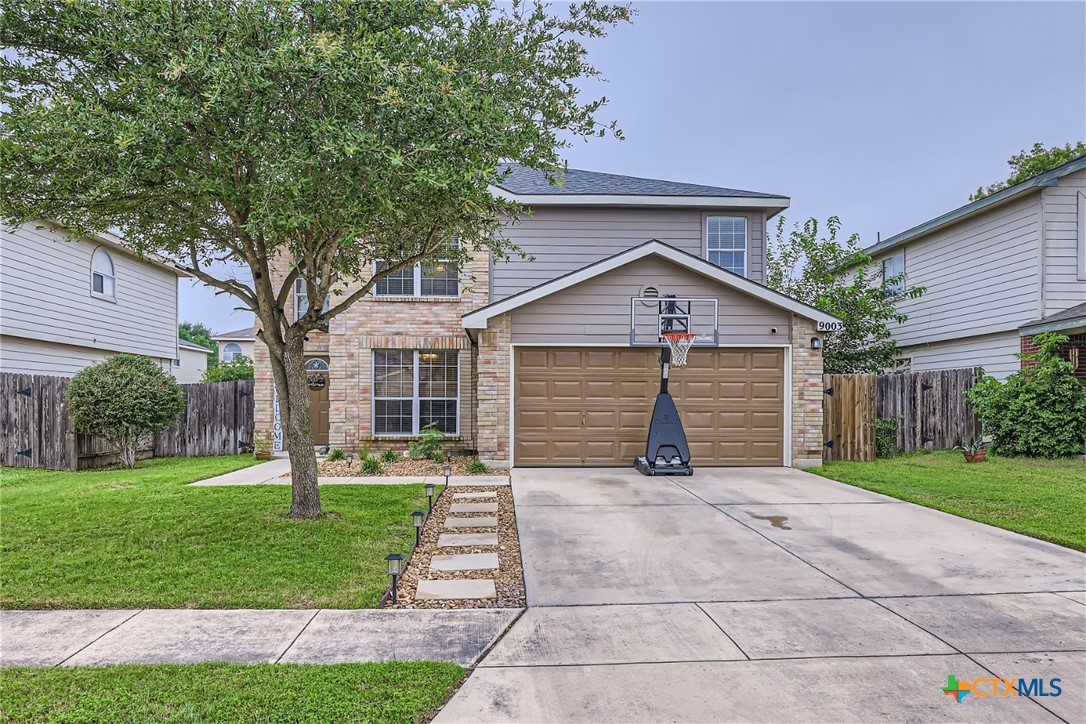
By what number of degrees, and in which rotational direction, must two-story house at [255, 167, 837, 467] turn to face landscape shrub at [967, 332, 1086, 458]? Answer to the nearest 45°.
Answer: approximately 90° to its left

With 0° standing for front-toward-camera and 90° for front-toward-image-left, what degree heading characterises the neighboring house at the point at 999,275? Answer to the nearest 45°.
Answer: approximately 0°

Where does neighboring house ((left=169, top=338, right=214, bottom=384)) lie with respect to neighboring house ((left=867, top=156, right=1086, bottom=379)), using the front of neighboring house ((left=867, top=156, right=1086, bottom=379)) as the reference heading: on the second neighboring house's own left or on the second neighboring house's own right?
on the second neighboring house's own right

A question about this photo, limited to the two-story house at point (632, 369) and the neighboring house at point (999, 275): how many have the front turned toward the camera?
2

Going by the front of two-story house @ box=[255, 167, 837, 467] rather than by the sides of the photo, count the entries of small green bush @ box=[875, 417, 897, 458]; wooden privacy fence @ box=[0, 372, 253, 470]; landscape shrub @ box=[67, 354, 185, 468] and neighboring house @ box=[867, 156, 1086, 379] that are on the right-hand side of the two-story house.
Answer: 2

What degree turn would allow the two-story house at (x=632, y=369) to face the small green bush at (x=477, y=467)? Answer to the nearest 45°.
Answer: approximately 90° to its right
